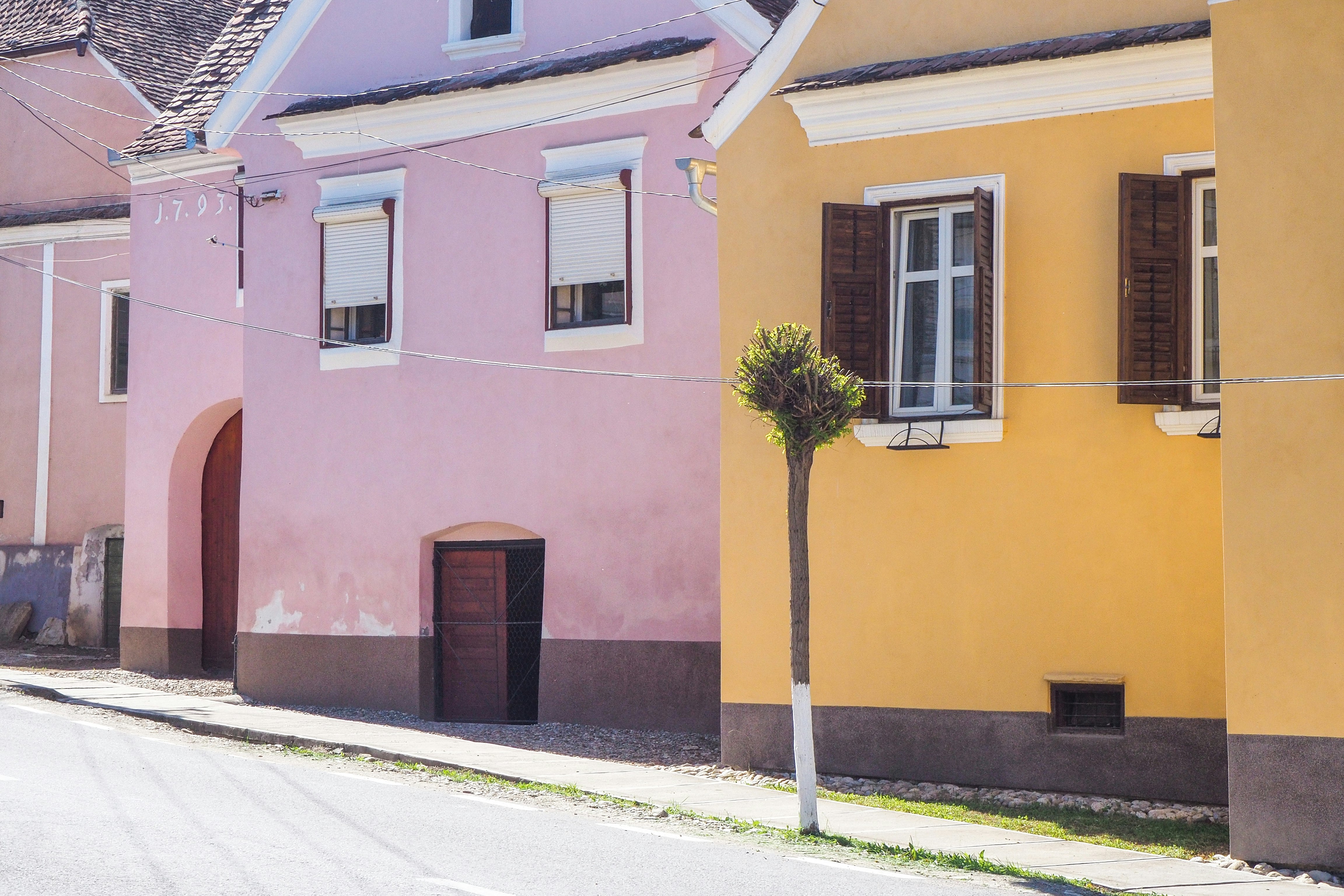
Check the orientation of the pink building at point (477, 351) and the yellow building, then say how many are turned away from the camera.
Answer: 0

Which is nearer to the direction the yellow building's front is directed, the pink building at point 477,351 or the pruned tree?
the pruned tree

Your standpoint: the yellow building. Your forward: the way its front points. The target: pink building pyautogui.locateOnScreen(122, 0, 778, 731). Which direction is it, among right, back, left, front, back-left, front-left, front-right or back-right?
right

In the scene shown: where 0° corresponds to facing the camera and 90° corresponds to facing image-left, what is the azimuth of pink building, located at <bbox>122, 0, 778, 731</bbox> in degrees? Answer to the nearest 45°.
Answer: approximately 45°

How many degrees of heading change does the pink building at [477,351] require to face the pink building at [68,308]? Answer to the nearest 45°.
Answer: approximately 90° to its right

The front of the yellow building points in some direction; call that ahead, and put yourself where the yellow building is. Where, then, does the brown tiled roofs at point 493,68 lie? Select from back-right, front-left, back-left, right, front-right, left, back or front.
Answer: right

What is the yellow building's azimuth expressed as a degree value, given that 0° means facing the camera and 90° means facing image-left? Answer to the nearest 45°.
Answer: approximately 45°

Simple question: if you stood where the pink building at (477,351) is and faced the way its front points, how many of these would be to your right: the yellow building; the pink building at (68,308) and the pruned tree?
1

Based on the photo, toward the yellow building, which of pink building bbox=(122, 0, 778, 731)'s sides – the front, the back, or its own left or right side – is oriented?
left

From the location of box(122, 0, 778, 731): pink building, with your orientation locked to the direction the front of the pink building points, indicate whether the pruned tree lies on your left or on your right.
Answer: on your left

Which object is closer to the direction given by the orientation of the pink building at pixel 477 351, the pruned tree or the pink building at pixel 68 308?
the pruned tree
